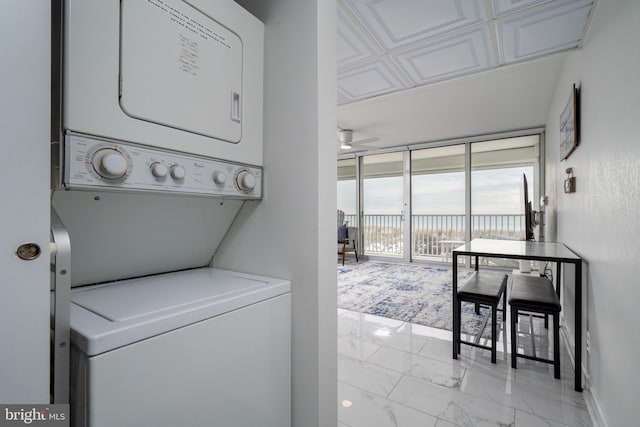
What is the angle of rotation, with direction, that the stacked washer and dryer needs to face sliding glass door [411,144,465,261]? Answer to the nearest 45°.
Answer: approximately 90° to its left

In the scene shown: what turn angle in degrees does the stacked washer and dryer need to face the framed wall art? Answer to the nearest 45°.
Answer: approximately 45° to its left

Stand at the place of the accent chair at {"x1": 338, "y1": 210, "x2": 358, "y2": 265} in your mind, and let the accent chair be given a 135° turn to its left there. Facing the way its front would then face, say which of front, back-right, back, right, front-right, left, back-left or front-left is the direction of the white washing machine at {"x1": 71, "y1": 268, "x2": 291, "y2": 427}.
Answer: back

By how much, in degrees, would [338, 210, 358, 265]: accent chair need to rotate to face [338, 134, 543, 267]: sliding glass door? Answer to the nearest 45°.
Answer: approximately 45° to its left

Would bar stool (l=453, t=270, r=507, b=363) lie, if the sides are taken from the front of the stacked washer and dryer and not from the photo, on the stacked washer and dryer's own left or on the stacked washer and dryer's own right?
on the stacked washer and dryer's own left

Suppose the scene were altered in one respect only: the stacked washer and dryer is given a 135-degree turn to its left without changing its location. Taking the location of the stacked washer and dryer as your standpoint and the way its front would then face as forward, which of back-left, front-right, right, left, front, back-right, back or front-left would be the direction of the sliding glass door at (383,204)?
front-right

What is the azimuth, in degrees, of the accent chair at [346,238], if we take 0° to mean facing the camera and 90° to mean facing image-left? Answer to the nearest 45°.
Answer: approximately 315°

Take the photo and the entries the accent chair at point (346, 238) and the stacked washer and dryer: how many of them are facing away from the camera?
0

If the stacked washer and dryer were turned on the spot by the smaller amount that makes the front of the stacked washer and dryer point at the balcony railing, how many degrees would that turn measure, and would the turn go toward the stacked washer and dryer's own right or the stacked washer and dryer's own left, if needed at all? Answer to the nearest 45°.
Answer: approximately 90° to the stacked washer and dryer's own left

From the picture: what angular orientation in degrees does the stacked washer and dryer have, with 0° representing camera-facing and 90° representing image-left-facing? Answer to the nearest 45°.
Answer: approximately 315°

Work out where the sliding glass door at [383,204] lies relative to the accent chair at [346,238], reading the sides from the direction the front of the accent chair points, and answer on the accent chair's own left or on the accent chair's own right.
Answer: on the accent chair's own left

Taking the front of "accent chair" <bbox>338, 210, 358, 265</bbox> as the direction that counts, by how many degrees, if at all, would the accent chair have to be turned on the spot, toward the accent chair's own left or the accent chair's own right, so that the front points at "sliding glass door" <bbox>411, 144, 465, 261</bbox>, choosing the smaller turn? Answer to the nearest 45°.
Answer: approximately 45° to the accent chair's own left

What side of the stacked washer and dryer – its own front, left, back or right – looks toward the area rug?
left

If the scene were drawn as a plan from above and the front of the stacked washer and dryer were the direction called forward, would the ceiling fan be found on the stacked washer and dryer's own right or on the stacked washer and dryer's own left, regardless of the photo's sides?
on the stacked washer and dryer's own left

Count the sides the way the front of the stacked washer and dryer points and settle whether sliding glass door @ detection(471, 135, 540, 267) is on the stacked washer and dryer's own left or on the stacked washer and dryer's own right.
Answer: on the stacked washer and dryer's own left

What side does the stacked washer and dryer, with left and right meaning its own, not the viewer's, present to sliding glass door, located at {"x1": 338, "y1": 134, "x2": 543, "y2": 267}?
left
